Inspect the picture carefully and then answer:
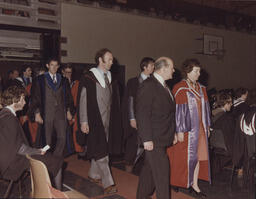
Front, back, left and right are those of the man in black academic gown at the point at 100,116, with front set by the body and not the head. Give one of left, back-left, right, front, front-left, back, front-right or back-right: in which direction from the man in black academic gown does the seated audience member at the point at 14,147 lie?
right

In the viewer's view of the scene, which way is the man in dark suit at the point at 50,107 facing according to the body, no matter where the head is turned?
toward the camera

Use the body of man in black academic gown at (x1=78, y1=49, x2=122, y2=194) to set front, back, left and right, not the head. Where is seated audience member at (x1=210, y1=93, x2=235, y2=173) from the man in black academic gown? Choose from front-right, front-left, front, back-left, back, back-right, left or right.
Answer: front-left

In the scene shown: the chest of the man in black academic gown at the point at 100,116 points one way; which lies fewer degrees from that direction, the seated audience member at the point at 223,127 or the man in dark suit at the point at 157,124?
the man in dark suit

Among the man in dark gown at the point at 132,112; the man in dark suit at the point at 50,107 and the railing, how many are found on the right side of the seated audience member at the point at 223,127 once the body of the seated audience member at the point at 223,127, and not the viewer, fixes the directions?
0

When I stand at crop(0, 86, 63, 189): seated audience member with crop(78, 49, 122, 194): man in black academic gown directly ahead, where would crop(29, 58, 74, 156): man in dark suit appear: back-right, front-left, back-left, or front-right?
front-left

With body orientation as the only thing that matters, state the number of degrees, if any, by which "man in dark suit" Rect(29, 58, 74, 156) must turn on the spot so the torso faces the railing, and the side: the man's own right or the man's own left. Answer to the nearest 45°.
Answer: approximately 180°

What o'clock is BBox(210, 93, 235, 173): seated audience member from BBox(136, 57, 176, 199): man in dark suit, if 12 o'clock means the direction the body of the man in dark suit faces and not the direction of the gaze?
The seated audience member is roughly at 10 o'clock from the man in dark suit.

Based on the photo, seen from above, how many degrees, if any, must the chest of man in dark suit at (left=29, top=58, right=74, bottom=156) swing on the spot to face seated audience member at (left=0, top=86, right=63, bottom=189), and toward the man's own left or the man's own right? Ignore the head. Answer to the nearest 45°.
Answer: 0° — they already face them

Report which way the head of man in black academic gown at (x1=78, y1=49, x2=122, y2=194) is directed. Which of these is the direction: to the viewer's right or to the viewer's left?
to the viewer's right
